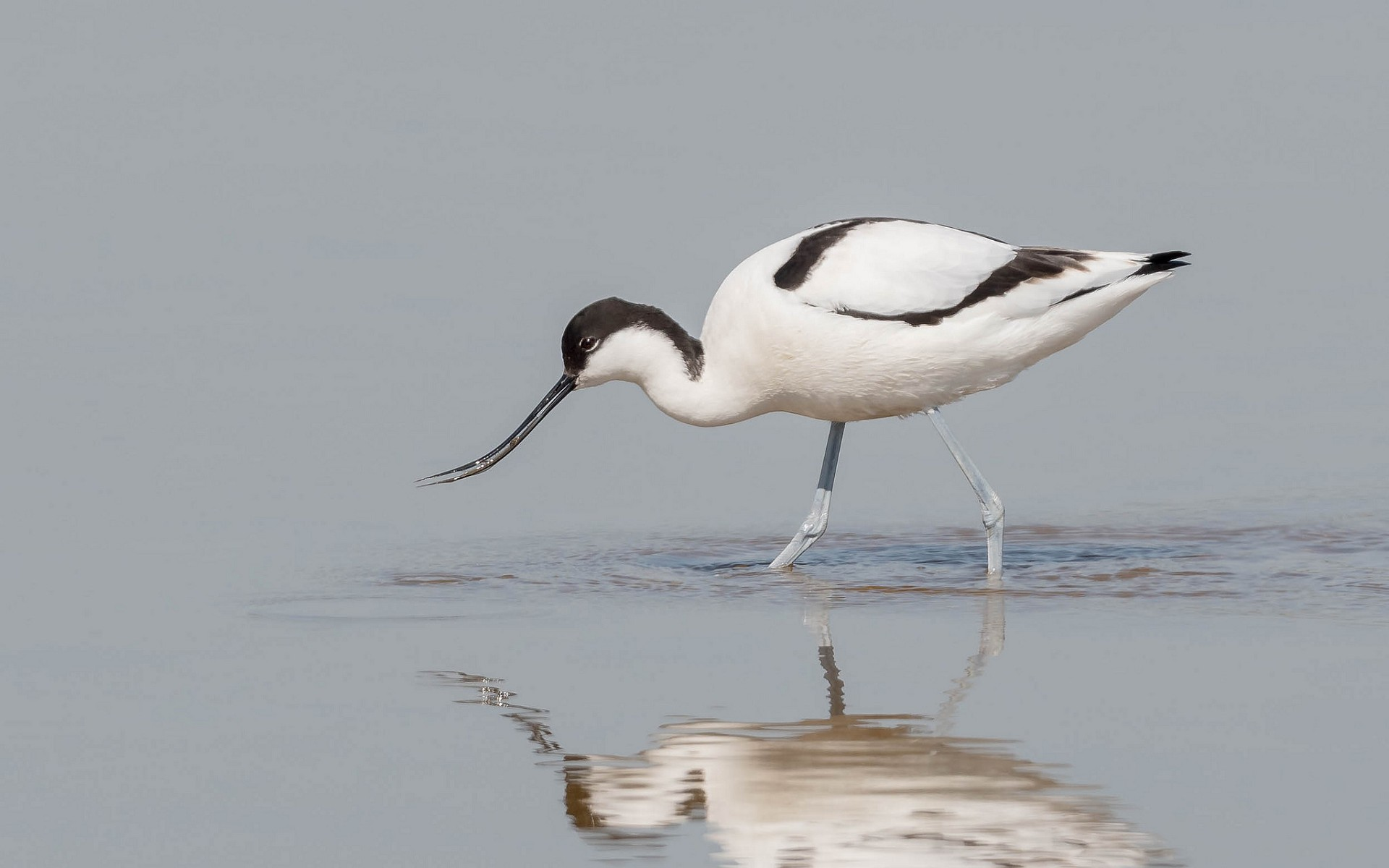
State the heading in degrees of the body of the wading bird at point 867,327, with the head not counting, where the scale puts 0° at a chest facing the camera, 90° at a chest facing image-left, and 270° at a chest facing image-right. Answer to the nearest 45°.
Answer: approximately 90°
